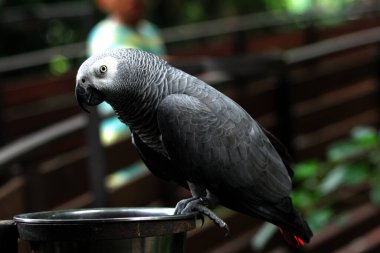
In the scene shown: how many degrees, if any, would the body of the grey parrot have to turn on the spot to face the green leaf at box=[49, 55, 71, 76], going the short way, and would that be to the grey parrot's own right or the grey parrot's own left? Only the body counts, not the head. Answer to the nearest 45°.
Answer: approximately 90° to the grey parrot's own right

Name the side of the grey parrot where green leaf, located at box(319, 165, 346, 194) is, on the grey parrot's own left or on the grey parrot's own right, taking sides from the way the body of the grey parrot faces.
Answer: on the grey parrot's own right

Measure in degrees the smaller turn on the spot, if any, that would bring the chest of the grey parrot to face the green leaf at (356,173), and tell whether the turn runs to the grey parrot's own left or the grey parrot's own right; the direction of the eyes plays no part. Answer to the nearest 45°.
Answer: approximately 135° to the grey parrot's own right

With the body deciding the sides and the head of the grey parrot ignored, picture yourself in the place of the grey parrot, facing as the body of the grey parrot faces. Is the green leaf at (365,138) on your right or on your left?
on your right

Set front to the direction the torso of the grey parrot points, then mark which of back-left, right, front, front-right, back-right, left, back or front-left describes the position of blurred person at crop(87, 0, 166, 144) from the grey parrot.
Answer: right

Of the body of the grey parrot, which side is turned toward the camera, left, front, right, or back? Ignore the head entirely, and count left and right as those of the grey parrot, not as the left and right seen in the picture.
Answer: left
